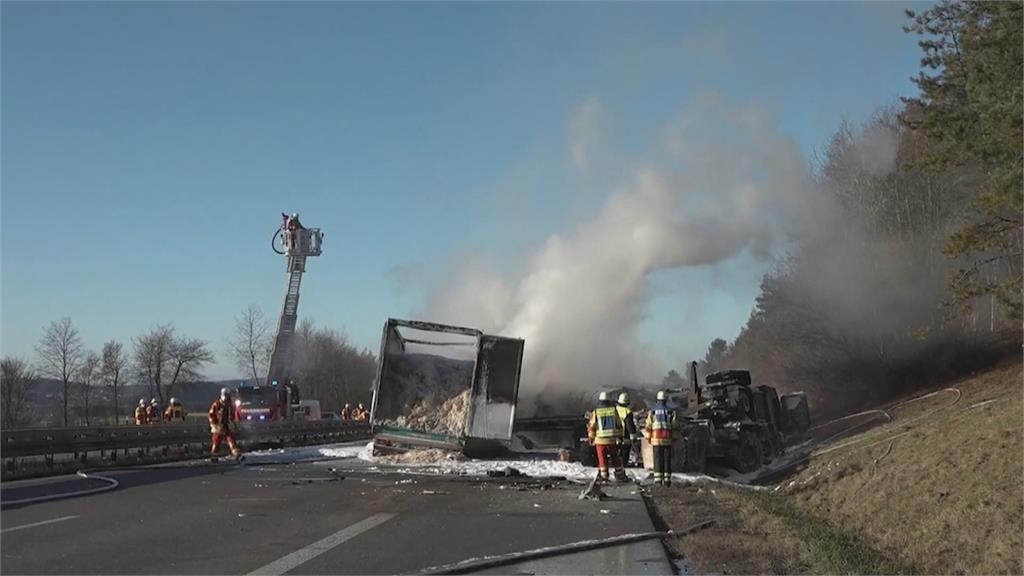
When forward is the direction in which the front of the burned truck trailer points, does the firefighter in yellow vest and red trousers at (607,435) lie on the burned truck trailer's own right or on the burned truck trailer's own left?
on the burned truck trailer's own right

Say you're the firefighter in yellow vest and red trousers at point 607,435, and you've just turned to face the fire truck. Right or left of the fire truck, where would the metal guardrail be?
left

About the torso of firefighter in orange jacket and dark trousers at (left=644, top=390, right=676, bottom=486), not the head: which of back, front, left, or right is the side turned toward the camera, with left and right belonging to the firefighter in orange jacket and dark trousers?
back

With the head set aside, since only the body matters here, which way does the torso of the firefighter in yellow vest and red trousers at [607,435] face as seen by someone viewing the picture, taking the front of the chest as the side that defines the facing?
away from the camera

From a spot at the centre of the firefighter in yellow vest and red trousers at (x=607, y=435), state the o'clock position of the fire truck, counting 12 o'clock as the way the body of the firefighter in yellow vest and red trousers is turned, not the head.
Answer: The fire truck is roughly at 11 o'clock from the firefighter in yellow vest and red trousers.

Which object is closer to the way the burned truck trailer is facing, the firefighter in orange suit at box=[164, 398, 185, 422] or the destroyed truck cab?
the destroyed truck cab

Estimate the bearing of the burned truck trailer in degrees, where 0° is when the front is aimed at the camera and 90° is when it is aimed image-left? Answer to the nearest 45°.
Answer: approximately 225°

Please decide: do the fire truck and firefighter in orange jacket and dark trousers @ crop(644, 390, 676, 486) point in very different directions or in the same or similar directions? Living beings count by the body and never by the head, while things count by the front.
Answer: very different directions

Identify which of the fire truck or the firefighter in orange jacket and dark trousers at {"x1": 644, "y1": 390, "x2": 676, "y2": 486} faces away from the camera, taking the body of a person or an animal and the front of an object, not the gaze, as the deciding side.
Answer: the firefighter in orange jacket and dark trousers

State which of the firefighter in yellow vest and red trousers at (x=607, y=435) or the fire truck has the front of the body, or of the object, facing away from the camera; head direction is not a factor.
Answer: the firefighter in yellow vest and red trousers

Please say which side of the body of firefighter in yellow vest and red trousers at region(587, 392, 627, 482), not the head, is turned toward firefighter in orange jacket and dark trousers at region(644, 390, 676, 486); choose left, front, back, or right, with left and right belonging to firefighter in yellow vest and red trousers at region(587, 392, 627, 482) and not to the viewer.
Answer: right

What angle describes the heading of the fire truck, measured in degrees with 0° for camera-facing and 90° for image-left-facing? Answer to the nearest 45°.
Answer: approximately 45°

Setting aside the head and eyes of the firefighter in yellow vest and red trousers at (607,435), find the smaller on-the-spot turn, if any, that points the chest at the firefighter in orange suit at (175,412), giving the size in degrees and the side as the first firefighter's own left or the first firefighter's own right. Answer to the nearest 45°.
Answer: approximately 45° to the first firefighter's own left
